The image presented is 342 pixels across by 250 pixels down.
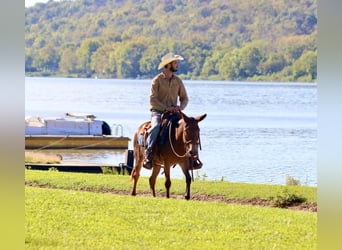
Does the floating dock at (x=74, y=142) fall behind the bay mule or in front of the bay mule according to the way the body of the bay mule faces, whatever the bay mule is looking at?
behind

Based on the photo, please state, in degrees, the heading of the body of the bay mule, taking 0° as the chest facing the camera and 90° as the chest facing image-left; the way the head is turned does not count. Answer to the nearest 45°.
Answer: approximately 315°
